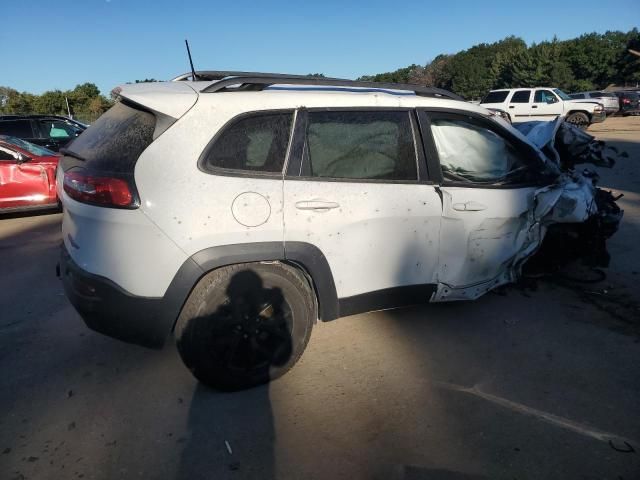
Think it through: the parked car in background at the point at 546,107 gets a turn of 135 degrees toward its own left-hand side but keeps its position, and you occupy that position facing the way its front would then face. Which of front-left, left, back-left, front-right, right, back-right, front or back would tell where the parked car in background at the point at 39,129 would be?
left

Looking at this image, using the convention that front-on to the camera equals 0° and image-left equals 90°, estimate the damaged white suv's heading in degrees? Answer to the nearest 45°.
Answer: approximately 225°

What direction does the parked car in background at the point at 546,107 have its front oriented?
to the viewer's right

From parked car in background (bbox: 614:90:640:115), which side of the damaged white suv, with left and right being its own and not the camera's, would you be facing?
front

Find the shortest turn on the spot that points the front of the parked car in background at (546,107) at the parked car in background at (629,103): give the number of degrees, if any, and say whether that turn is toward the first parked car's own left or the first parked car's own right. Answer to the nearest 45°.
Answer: approximately 45° to the first parked car's own left

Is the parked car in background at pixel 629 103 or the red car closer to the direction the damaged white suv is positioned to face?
the parked car in background
